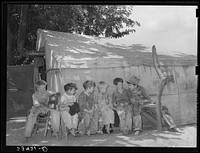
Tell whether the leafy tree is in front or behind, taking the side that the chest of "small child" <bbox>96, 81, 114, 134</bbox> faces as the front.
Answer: behind

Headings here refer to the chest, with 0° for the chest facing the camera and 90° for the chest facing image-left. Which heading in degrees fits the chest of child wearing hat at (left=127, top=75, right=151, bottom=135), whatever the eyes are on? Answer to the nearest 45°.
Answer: approximately 45°

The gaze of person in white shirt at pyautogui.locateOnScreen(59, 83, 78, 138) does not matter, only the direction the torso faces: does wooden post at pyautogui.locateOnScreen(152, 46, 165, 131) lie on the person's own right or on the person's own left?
on the person's own left

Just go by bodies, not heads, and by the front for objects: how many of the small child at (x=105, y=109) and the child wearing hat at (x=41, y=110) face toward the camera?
2

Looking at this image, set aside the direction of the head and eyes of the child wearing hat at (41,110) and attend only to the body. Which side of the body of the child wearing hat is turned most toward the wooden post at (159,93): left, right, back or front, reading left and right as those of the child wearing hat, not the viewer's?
left

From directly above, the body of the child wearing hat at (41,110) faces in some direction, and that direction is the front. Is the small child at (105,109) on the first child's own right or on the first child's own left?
on the first child's own left

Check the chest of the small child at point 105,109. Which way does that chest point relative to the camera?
toward the camera

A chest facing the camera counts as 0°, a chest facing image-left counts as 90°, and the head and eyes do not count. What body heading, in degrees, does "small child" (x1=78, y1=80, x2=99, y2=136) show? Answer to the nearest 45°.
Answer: approximately 315°

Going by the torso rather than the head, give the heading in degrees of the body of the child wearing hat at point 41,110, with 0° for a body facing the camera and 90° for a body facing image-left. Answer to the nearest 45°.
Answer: approximately 0°
